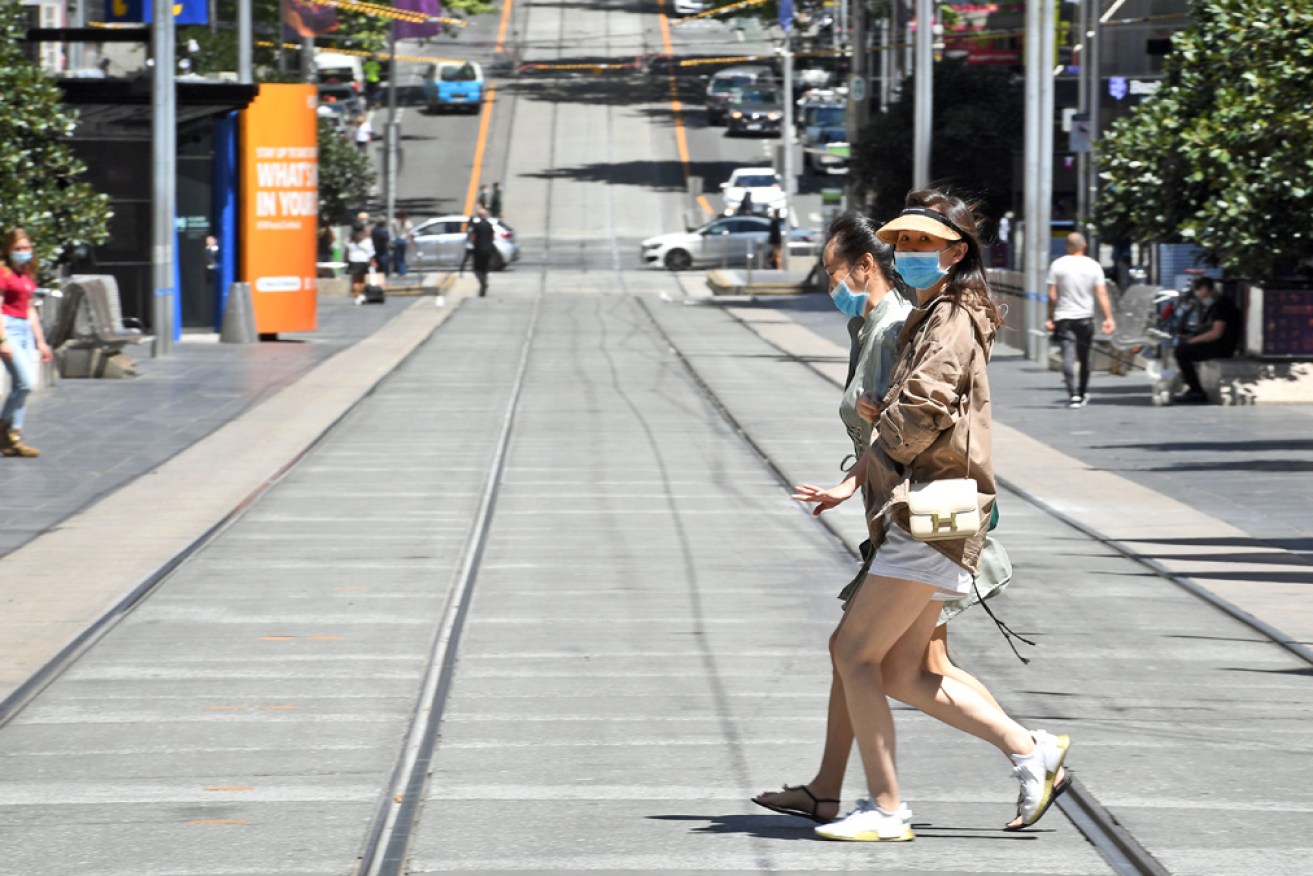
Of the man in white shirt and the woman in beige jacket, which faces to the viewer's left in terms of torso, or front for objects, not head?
the woman in beige jacket

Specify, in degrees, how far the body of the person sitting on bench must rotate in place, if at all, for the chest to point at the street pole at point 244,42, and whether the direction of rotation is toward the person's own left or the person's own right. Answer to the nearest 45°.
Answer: approximately 45° to the person's own right

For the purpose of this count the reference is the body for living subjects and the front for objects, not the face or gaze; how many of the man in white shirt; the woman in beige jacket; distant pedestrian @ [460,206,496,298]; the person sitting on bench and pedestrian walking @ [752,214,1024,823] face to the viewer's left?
3

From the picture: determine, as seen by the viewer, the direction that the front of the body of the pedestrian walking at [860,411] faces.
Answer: to the viewer's left

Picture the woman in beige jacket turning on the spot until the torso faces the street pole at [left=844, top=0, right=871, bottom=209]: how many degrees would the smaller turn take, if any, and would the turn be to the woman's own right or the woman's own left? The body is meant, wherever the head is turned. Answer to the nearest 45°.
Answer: approximately 90° to the woman's own right

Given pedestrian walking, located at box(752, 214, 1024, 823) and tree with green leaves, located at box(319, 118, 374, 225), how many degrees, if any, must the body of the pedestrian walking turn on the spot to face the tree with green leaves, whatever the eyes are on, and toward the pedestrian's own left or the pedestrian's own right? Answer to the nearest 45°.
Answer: approximately 90° to the pedestrian's own right

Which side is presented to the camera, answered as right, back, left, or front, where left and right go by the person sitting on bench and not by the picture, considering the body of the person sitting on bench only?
left

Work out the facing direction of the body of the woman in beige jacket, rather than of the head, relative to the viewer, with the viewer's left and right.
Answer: facing to the left of the viewer

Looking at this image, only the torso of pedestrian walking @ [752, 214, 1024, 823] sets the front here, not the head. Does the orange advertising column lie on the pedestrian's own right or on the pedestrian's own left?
on the pedestrian's own right
